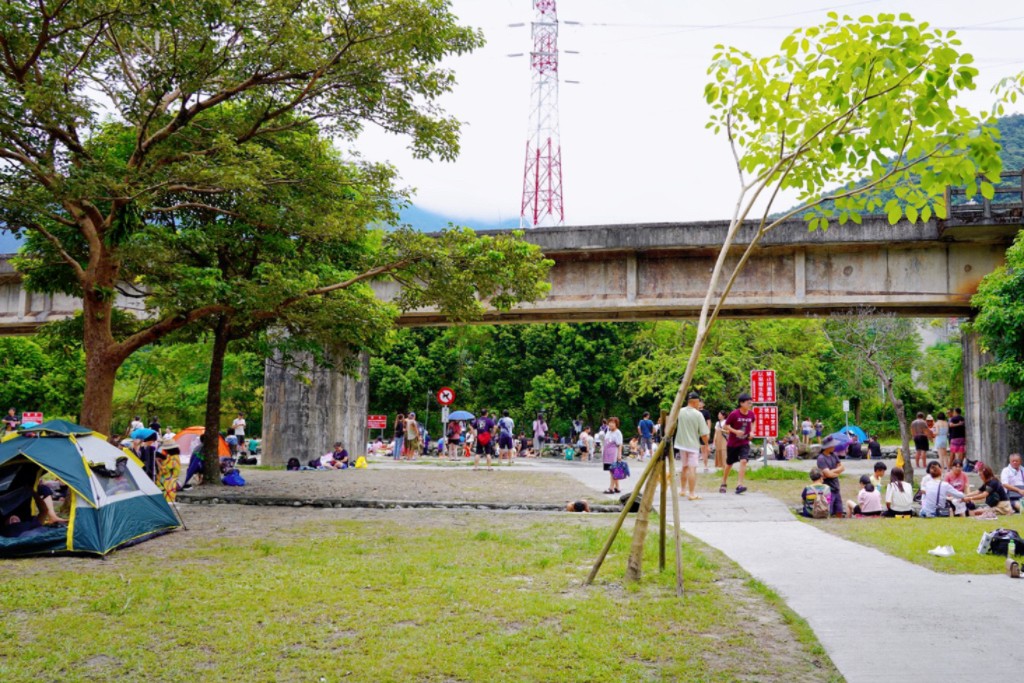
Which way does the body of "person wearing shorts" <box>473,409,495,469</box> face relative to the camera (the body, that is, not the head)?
away from the camera

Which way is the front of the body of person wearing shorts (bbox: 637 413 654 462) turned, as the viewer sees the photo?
away from the camera

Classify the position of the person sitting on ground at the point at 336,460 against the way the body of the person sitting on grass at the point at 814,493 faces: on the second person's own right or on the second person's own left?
on the second person's own left

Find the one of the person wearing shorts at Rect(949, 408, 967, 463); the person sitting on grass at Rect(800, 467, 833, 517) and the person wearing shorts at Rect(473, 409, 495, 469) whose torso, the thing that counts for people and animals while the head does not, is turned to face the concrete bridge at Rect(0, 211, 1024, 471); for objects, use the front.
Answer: the person sitting on grass

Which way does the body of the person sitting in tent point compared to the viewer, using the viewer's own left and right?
facing to the right of the viewer

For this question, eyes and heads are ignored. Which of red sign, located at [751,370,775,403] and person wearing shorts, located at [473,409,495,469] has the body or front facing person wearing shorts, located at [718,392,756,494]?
the red sign

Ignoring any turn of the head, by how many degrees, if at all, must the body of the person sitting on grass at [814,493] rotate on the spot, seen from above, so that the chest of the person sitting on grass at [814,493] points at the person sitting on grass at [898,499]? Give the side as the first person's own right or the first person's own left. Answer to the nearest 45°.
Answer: approximately 45° to the first person's own right

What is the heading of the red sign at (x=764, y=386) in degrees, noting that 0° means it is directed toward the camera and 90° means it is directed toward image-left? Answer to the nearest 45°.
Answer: approximately 0°

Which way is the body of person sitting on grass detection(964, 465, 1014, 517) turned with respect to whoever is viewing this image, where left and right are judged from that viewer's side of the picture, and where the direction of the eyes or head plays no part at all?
facing to the left of the viewer
